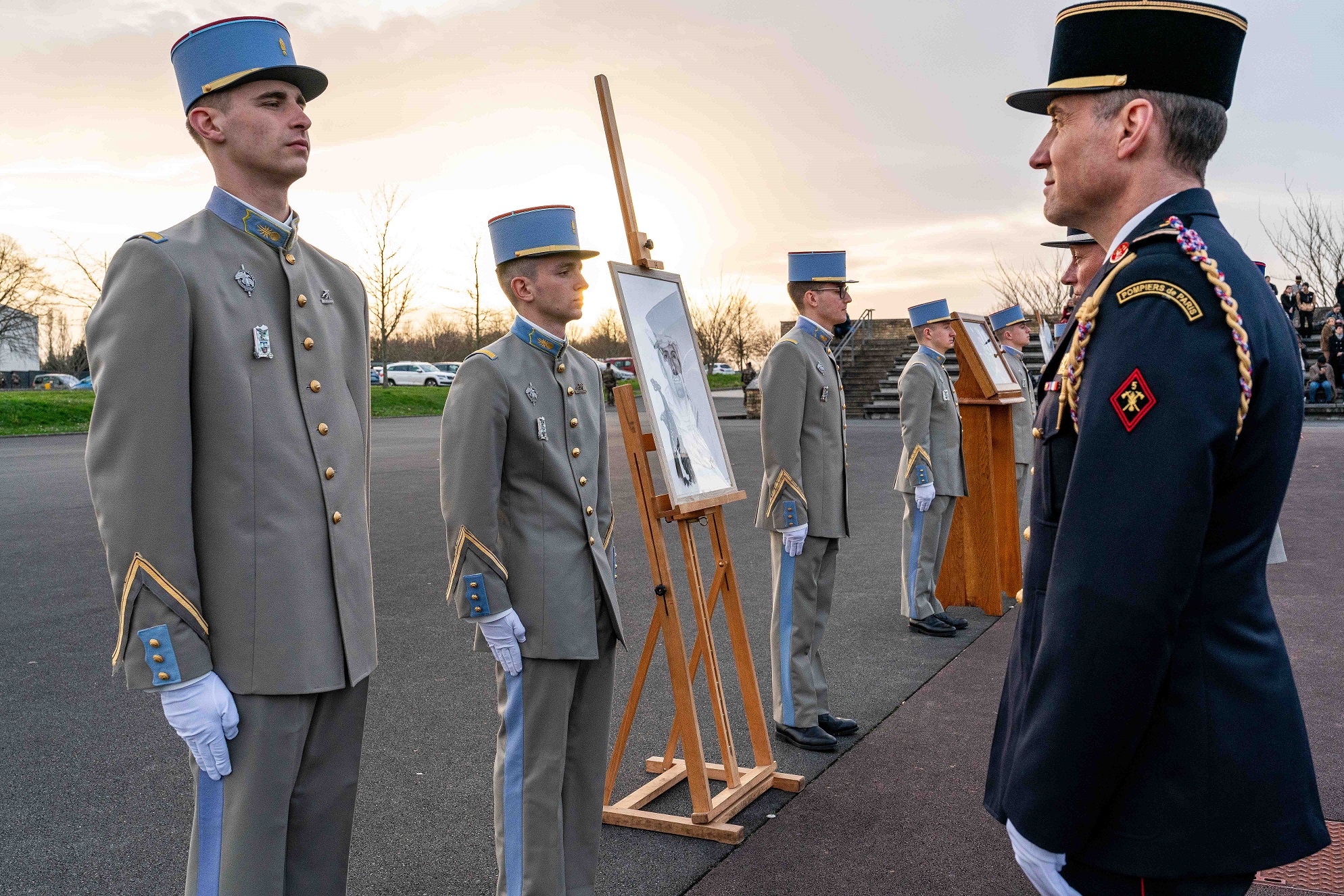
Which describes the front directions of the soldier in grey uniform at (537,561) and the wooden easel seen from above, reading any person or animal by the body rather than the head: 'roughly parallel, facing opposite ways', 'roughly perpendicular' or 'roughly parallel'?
roughly parallel

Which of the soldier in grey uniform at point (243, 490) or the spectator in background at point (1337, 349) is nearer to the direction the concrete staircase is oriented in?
the soldier in grey uniform

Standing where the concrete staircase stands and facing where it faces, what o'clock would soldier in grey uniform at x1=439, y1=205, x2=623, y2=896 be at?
The soldier in grey uniform is roughly at 12 o'clock from the concrete staircase.

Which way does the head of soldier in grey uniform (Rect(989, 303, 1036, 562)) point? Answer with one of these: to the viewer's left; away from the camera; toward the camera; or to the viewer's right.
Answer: to the viewer's right

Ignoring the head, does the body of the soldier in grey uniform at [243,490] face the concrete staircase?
no

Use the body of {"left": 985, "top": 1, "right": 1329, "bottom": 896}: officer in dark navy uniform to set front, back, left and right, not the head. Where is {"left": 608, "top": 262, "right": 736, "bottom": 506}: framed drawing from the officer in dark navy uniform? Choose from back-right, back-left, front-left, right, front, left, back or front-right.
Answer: front-right

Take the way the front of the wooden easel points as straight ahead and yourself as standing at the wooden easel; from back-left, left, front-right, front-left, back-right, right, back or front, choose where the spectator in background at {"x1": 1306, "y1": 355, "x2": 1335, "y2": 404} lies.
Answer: left

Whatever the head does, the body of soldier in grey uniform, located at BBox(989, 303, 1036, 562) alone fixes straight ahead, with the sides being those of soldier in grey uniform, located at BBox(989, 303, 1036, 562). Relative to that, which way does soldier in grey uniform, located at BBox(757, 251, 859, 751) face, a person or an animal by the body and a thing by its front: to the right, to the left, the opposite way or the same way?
the same way

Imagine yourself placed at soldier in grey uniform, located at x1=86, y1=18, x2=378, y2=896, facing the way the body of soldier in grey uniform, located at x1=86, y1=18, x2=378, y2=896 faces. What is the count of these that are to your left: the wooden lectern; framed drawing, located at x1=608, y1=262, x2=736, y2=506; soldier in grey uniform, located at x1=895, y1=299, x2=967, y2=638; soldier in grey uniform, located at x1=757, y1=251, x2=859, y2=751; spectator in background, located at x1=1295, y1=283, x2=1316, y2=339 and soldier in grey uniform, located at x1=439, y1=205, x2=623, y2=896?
6

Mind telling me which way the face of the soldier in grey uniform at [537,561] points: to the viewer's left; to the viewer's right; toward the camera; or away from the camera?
to the viewer's right

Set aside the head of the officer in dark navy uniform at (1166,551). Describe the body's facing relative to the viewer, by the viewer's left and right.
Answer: facing to the left of the viewer

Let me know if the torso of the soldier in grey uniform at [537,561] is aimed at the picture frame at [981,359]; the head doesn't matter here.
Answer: no

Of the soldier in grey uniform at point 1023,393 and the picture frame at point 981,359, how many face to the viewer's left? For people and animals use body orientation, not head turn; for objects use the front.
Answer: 0

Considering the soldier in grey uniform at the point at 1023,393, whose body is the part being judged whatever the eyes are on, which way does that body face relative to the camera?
to the viewer's right

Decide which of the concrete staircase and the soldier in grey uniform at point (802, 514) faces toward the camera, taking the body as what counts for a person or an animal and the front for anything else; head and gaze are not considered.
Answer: the concrete staircase

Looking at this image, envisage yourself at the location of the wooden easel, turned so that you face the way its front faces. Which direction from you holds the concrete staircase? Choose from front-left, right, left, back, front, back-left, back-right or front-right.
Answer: back-left

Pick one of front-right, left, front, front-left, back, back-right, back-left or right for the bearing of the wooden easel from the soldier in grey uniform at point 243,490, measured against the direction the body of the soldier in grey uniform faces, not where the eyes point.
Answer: left

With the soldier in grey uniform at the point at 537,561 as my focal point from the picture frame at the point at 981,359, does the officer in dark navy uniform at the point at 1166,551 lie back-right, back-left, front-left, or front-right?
front-left

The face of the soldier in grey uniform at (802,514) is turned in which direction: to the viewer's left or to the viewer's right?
to the viewer's right

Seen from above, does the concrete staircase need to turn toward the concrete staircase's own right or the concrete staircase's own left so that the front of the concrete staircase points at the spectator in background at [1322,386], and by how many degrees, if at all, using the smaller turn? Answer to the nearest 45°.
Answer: approximately 90° to the concrete staircase's own left

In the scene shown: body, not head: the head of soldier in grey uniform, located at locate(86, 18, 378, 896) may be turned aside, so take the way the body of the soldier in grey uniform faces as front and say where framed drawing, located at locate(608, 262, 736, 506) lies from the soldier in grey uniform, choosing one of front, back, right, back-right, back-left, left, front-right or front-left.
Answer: left
